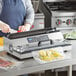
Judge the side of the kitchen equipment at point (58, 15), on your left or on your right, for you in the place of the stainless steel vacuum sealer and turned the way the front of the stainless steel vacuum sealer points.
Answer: on your left

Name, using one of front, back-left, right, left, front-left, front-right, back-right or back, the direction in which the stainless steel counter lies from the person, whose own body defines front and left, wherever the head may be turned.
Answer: front

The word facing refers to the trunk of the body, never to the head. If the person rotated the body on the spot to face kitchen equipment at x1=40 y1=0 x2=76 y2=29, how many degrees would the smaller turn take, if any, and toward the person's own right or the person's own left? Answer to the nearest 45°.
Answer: approximately 135° to the person's own left

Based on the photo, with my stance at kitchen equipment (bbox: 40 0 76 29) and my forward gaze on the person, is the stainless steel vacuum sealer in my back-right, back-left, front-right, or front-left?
front-left

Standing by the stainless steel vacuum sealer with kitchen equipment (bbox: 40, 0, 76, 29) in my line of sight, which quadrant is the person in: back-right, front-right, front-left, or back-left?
front-left

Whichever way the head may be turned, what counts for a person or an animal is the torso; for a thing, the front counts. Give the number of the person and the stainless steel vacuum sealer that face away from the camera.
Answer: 0

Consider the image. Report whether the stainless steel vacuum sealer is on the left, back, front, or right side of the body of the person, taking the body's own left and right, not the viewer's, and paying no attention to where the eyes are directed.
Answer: front

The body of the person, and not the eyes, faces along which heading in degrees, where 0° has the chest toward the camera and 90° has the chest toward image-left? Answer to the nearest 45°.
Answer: approximately 0°

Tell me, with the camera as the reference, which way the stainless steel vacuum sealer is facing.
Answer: facing the viewer and to the right of the viewer

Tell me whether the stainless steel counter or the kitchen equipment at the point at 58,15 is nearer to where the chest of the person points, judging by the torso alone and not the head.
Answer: the stainless steel counter
